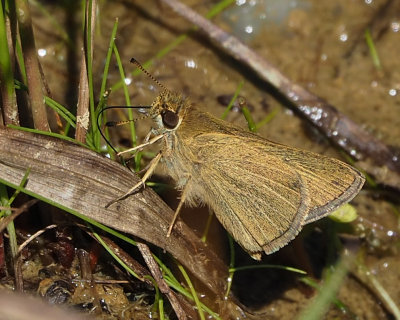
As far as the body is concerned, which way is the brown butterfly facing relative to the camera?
to the viewer's left

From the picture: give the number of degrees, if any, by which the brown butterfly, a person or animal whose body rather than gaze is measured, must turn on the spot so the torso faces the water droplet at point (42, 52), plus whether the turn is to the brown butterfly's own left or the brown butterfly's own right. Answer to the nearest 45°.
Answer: approximately 45° to the brown butterfly's own right

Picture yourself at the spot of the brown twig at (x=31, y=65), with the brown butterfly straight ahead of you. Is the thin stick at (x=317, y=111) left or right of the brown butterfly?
left

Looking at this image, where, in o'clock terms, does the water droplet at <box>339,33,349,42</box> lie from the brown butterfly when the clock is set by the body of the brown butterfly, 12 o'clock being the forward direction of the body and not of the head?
The water droplet is roughly at 3 o'clock from the brown butterfly.

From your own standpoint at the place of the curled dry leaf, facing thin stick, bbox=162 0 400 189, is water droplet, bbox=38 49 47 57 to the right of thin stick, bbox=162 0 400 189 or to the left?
left
